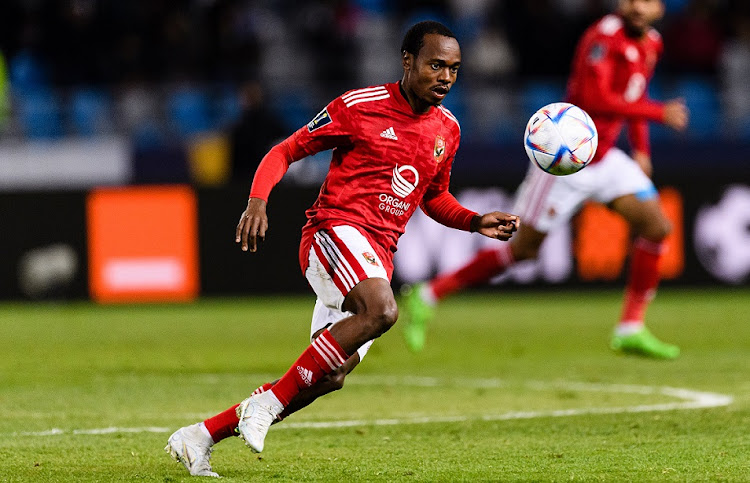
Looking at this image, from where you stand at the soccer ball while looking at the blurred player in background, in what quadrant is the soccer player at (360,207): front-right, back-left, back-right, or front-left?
back-left

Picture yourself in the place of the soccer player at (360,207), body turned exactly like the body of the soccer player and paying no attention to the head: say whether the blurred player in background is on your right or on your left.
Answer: on your left

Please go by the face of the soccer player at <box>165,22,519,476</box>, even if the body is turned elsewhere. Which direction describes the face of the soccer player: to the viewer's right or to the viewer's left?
to the viewer's right

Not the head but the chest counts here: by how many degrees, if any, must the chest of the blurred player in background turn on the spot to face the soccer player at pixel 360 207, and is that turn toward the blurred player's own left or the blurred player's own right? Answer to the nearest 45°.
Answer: approximately 45° to the blurred player's own right

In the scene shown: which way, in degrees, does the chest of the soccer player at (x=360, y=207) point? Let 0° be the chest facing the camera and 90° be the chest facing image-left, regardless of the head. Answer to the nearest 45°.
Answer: approximately 315°
